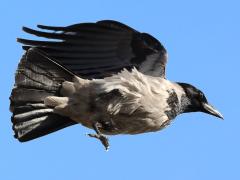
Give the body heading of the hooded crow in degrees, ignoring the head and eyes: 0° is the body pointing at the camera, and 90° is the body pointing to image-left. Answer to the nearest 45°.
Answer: approximately 270°
